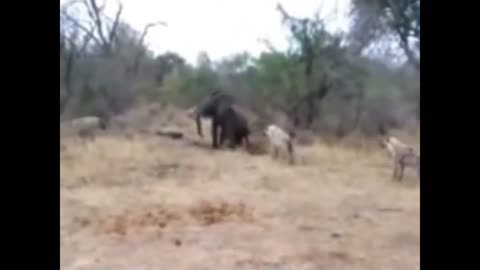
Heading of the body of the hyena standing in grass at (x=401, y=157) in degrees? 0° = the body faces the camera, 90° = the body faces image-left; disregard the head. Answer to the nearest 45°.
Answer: approximately 90°

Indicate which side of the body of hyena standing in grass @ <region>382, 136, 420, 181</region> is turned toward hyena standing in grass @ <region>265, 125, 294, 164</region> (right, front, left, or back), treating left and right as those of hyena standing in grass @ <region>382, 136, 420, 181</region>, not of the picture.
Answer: front
